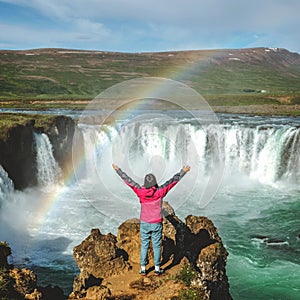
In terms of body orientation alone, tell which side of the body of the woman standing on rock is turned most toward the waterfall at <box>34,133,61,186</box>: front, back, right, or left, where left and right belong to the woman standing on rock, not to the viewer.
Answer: front

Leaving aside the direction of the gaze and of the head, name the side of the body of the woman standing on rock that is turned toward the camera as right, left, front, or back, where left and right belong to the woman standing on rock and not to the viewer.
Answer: back

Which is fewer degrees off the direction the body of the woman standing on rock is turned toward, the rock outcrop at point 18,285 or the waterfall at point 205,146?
the waterfall

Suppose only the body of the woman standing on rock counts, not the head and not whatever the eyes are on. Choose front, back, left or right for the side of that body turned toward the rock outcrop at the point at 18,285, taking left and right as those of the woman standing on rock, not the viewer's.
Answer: left

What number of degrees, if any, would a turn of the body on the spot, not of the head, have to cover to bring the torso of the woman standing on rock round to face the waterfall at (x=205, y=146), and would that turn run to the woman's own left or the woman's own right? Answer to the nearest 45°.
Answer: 0° — they already face it

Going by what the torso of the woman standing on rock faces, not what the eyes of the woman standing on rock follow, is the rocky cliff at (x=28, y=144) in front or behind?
in front

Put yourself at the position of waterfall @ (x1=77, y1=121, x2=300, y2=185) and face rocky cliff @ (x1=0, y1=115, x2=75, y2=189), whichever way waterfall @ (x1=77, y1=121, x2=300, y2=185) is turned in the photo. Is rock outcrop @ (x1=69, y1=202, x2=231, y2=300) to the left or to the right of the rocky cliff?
left
